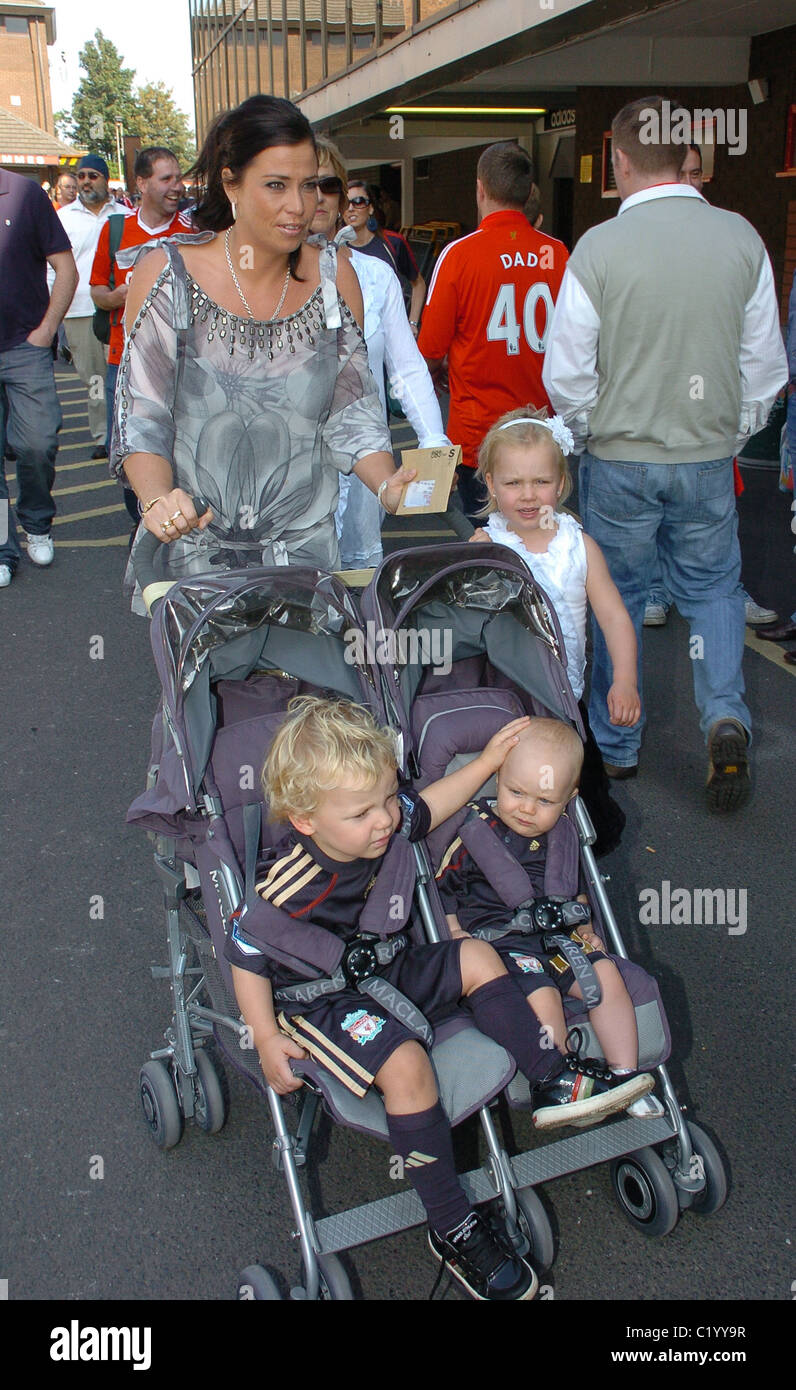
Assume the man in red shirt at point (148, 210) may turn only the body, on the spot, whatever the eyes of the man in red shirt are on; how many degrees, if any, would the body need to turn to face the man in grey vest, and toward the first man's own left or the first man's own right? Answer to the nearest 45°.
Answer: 0° — they already face them

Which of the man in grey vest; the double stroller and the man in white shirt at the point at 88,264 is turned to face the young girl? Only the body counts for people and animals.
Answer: the man in white shirt

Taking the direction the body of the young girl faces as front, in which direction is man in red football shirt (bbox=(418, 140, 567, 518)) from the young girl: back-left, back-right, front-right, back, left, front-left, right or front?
back

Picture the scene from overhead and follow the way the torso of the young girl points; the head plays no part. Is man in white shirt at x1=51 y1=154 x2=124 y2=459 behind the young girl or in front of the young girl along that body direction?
behind

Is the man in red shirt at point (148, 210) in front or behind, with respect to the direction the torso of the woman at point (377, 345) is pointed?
behind

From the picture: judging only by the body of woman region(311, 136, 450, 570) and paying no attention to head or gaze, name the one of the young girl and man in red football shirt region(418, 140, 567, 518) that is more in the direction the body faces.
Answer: the young girl

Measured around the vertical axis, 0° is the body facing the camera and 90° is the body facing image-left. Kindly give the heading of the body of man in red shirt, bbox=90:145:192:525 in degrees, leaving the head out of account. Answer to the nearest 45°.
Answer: approximately 315°

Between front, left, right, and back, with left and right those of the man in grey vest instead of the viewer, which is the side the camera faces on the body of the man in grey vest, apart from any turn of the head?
back

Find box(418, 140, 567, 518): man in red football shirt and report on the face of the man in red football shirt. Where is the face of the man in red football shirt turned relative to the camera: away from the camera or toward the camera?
away from the camera

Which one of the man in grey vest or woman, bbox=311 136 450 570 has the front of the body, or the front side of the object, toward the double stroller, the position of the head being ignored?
the woman
